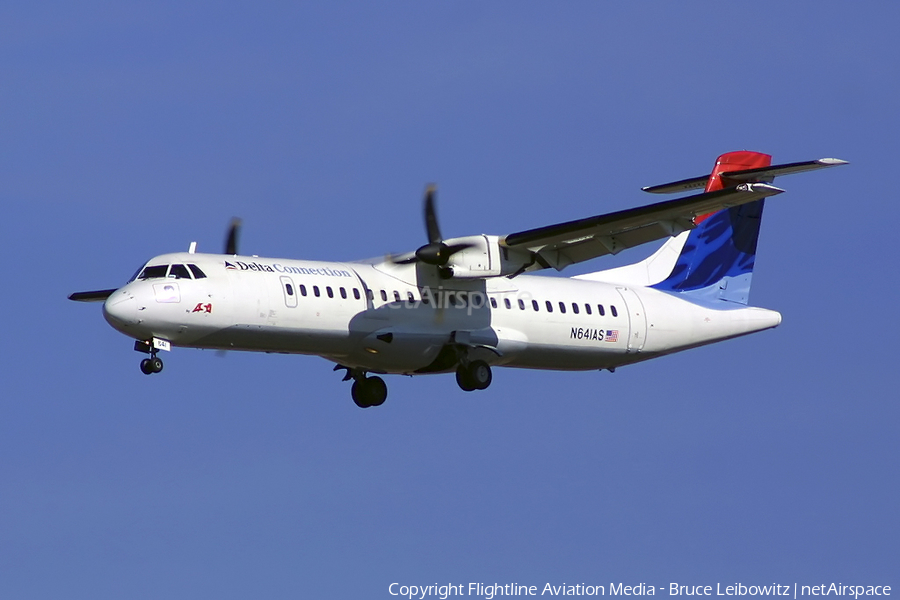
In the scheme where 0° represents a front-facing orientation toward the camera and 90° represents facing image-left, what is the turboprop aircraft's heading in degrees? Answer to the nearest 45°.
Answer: approximately 45°
